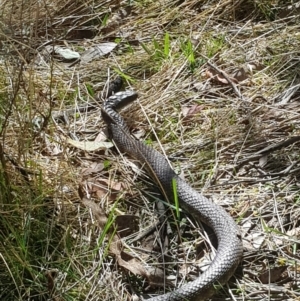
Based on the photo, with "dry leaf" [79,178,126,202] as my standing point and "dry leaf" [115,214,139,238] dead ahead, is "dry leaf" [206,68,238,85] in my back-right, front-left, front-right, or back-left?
back-left

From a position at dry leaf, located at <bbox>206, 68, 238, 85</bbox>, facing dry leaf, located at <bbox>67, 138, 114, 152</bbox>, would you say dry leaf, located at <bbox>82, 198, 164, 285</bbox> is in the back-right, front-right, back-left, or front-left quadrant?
front-left

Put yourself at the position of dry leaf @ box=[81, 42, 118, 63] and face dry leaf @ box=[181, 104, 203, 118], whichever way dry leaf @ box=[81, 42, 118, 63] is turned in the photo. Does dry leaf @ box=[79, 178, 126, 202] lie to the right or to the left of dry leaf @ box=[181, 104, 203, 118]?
right

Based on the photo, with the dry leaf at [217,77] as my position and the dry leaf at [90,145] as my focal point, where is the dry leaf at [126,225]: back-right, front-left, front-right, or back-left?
front-left
